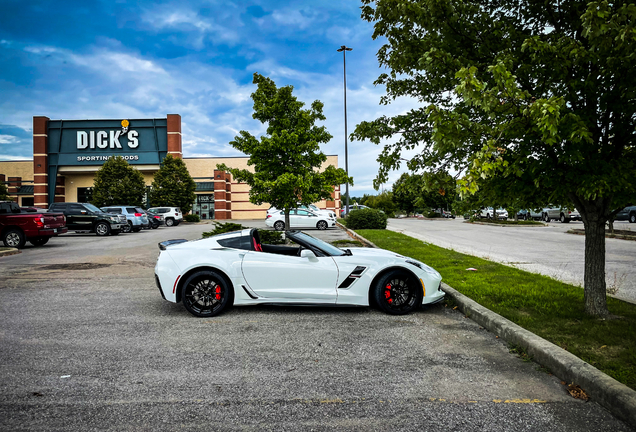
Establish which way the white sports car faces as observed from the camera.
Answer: facing to the right of the viewer

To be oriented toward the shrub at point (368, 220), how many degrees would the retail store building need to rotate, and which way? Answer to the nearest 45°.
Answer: approximately 45° to its left

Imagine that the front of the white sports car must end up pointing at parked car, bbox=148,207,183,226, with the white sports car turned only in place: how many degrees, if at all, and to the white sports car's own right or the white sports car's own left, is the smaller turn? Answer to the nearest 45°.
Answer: approximately 90° to the white sports car's own left

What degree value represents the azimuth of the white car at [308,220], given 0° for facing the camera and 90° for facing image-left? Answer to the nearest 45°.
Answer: approximately 270°

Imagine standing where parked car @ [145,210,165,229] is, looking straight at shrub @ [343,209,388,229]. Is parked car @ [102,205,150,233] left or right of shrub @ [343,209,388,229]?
right

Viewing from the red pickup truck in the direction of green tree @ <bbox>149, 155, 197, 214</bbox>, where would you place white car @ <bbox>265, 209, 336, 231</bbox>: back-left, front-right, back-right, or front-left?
front-right

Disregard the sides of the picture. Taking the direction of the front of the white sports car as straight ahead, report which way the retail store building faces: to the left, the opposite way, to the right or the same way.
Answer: to the right

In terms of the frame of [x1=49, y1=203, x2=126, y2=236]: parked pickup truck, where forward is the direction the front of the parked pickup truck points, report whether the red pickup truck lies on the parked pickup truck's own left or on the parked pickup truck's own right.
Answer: on the parked pickup truck's own right

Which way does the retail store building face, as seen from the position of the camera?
facing the viewer

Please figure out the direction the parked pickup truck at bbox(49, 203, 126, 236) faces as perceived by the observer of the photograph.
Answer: facing the viewer and to the right of the viewer
